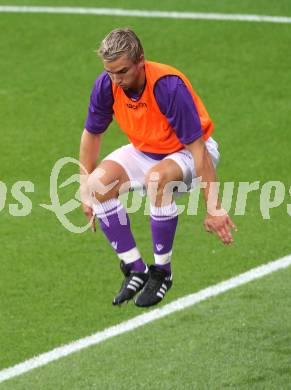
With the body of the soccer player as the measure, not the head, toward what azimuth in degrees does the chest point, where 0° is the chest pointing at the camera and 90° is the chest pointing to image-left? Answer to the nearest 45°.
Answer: approximately 45°
